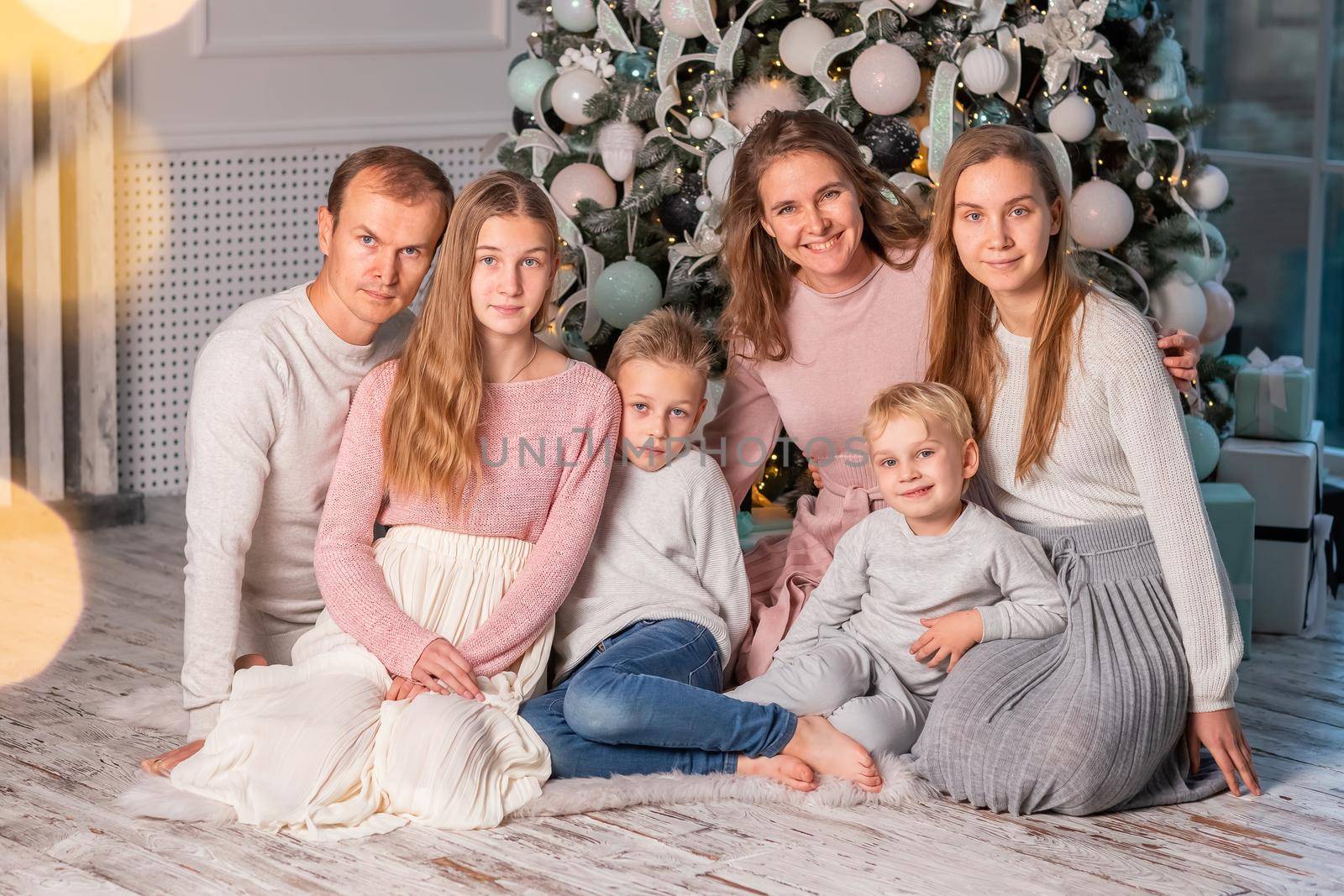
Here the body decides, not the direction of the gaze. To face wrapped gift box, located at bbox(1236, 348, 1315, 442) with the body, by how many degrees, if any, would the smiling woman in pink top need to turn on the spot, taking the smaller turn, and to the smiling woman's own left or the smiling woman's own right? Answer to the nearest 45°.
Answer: approximately 135° to the smiling woman's own left

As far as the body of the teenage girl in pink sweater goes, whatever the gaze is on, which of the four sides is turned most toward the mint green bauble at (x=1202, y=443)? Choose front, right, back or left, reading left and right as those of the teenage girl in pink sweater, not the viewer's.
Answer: left

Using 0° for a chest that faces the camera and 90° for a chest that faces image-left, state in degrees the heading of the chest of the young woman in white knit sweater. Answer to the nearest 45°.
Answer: approximately 45°

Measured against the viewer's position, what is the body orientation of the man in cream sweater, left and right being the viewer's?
facing the viewer and to the right of the viewer

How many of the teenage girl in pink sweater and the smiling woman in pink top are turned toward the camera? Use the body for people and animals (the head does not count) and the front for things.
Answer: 2

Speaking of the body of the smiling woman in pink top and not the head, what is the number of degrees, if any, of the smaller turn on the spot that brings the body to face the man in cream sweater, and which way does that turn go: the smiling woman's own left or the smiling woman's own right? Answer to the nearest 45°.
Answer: approximately 45° to the smiling woman's own right

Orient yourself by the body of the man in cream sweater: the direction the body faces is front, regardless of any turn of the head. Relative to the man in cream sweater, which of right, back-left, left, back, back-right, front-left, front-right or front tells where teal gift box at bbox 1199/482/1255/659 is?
front-left

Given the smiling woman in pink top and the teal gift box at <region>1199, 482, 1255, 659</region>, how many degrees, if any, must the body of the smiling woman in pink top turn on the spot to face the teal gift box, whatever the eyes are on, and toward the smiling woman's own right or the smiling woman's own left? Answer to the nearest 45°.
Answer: approximately 135° to the smiling woman's own left
